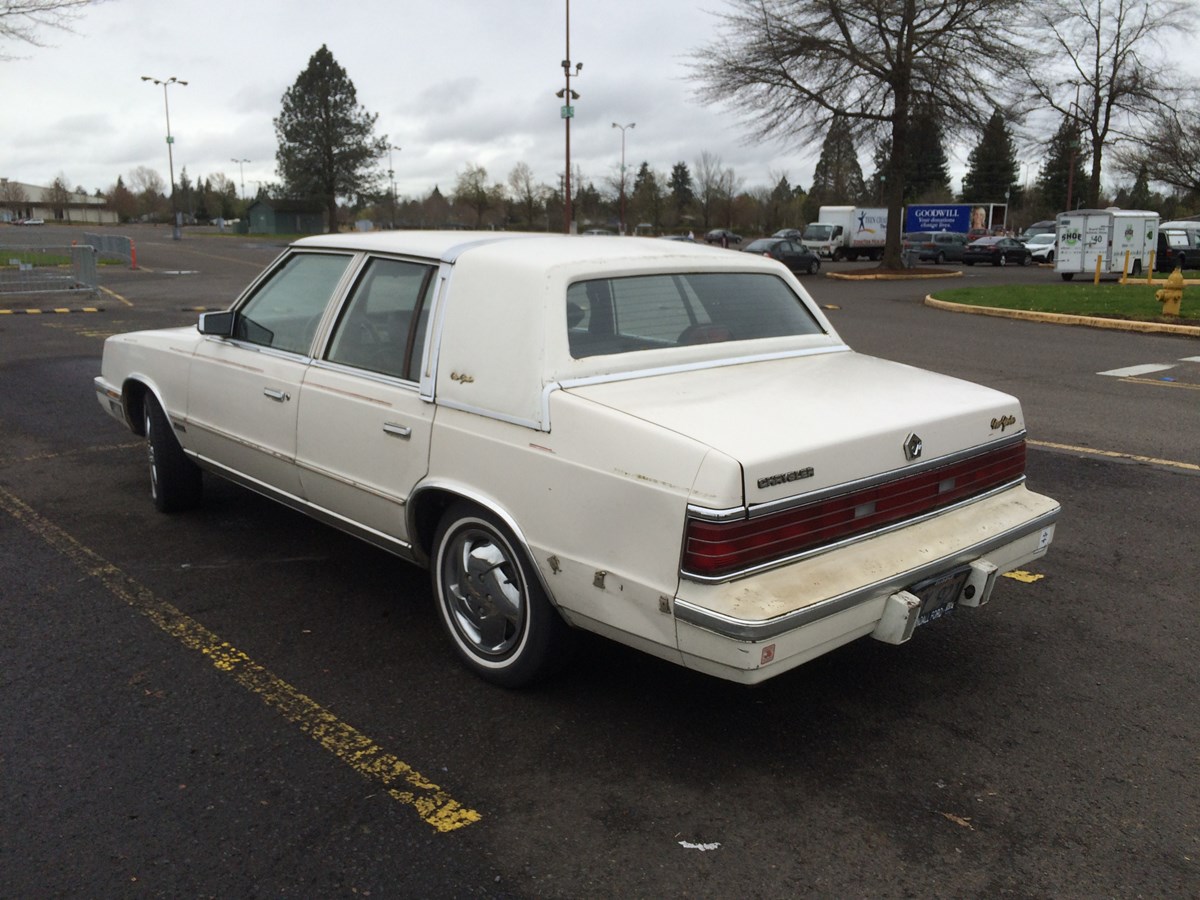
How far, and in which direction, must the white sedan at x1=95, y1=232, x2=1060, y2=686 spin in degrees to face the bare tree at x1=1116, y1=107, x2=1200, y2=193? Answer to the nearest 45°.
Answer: approximately 90° to its right

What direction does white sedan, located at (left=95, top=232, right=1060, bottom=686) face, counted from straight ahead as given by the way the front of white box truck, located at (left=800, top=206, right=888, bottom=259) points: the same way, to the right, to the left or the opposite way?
to the right

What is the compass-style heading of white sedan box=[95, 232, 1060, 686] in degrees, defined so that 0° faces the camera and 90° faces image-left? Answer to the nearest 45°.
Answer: approximately 135°

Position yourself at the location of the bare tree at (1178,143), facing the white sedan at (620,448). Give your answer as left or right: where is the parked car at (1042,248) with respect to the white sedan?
right

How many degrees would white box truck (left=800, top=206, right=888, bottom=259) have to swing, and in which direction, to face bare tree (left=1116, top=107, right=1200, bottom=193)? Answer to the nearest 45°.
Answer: approximately 135° to its left

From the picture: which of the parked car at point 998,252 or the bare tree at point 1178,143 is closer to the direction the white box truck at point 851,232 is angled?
the parked car

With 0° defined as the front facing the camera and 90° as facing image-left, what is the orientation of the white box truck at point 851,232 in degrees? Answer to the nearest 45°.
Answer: approximately 45°

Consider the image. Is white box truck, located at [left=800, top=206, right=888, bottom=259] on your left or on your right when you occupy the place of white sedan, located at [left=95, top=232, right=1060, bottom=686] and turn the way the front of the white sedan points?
on your right

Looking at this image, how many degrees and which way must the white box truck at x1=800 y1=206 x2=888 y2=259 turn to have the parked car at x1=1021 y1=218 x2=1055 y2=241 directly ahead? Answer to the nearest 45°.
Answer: approximately 135° to its left
